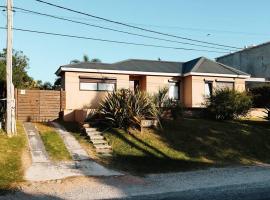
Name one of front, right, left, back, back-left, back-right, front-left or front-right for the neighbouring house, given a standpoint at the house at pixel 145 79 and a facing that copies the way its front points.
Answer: back-left

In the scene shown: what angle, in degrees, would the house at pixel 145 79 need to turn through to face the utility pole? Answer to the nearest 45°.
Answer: approximately 45° to its right

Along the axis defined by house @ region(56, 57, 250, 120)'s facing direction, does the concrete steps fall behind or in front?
in front

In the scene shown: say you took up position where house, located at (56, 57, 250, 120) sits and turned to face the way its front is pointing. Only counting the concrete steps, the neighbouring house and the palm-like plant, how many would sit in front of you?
2

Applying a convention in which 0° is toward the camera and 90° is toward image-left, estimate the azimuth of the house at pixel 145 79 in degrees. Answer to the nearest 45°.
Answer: approximately 0°

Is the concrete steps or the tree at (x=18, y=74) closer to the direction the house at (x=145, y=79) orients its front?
the concrete steps

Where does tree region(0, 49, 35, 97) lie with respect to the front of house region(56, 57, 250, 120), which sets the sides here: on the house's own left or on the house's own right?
on the house's own right

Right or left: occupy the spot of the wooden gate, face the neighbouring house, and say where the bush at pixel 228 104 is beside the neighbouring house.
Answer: right

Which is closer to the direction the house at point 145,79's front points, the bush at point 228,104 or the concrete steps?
the concrete steps
